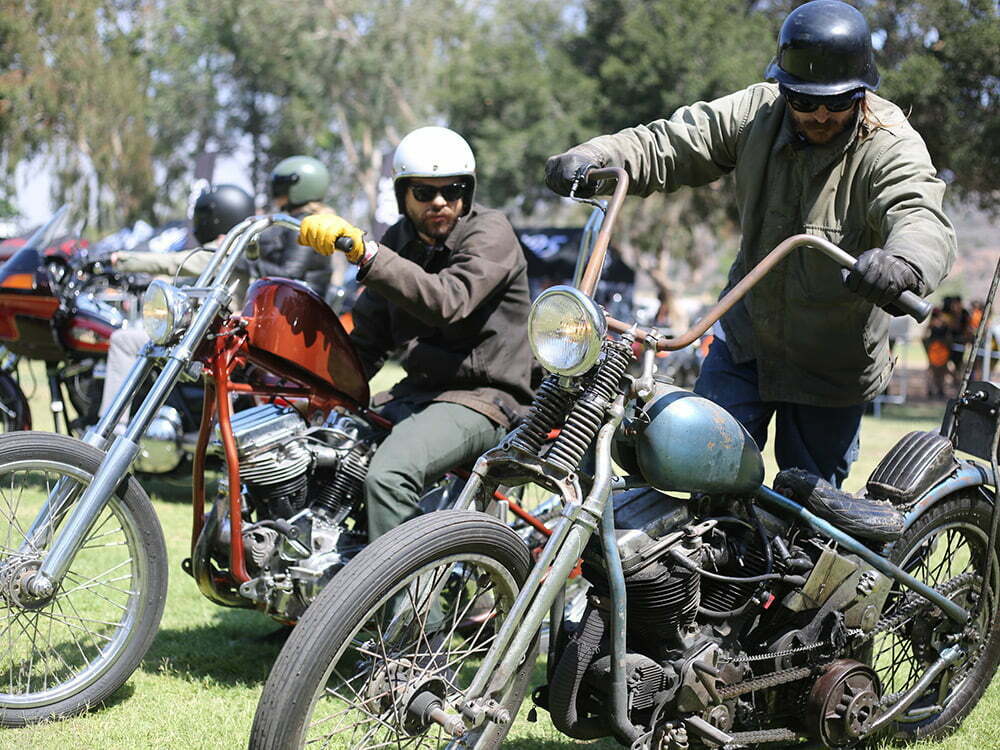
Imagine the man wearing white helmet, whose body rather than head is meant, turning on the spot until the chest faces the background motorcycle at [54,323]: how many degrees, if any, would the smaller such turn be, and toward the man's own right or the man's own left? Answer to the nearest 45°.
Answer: approximately 90° to the man's own right

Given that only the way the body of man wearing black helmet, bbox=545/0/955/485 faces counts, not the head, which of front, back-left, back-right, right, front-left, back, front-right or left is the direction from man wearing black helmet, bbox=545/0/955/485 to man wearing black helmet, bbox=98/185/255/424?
right

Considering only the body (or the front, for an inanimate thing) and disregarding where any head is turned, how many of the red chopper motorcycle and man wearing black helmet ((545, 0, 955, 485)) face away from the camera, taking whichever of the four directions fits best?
0

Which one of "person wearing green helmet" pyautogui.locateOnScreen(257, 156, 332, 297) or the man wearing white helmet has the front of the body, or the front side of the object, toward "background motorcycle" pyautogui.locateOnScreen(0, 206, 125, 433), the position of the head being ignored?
the person wearing green helmet

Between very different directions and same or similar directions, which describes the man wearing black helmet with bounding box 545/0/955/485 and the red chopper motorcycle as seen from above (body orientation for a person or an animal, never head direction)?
same or similar directions

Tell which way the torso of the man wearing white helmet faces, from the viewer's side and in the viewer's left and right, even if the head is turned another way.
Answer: facing the viewer and to the left of the viewer

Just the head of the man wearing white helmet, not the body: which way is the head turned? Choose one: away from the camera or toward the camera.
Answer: toward the camera

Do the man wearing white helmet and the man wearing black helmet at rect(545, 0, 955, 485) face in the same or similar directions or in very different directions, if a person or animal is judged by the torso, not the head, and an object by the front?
same or similar directions

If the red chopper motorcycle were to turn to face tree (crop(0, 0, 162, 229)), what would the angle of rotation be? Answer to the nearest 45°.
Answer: approximately 135° to its right

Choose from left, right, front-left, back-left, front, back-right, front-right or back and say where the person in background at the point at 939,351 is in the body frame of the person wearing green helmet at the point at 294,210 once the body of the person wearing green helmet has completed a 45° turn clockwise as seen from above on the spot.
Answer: right

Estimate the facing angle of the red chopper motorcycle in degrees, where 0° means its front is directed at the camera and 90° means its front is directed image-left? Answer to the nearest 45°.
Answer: approximately 45°

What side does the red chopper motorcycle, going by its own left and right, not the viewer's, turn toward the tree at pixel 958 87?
back

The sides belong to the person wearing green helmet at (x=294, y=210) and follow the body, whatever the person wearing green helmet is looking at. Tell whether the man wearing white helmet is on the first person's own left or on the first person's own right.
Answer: on the first person's own left

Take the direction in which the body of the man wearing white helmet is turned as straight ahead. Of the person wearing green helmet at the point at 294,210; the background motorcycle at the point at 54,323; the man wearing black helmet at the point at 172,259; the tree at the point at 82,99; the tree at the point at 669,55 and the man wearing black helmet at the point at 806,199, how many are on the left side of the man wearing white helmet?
1

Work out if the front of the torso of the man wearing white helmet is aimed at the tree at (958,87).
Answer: no

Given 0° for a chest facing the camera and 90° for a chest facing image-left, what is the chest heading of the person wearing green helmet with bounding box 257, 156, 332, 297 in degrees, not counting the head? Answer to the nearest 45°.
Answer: approximately 90°
